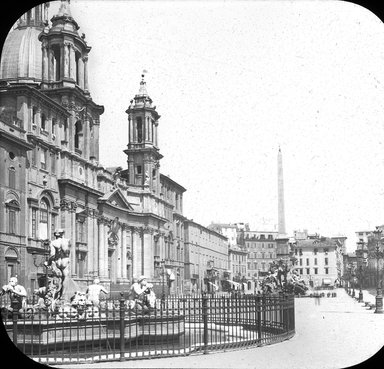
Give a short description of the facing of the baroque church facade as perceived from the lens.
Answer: facing the viewer and to the right of the viewer

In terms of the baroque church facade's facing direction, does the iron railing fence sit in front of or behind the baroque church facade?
in front
